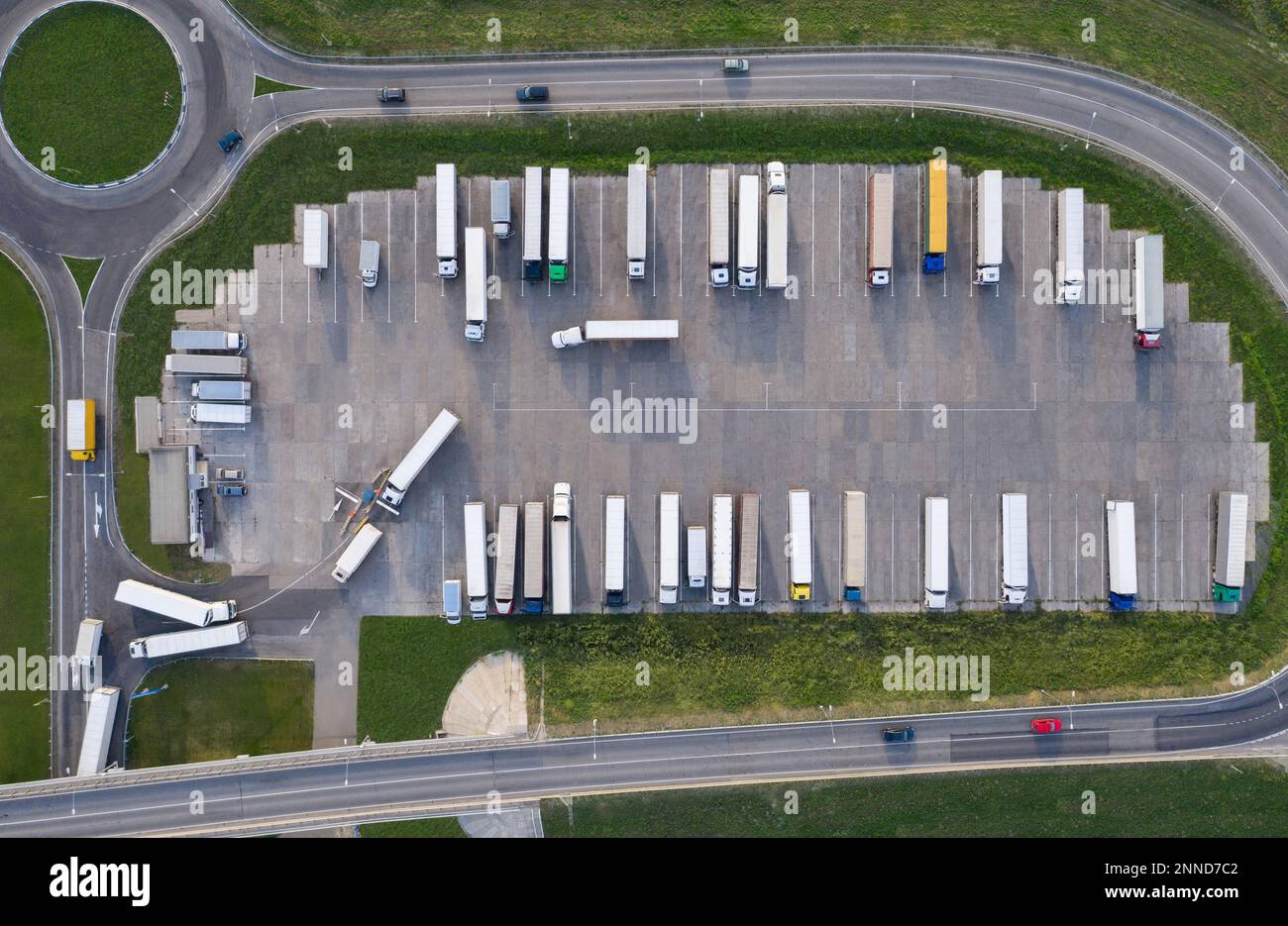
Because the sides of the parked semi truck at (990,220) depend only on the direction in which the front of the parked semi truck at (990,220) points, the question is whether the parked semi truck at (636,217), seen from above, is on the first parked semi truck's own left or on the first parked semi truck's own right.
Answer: on the first parked semi truck's own right

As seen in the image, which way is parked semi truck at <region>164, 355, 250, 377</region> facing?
to the viewer's right

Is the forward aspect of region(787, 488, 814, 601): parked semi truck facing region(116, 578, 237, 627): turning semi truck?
no

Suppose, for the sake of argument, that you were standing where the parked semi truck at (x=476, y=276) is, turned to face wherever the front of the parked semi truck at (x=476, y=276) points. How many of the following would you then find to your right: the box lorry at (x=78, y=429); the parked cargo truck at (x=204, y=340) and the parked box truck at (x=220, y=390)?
3

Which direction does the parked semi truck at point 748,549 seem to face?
toward the camera

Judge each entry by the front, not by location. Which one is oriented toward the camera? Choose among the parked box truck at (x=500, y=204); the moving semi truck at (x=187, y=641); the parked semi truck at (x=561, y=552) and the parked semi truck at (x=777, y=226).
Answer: the parked box truck at (x=500, y=204)

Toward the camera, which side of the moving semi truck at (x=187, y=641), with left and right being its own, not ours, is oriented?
left

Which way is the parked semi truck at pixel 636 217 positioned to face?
toward the camera

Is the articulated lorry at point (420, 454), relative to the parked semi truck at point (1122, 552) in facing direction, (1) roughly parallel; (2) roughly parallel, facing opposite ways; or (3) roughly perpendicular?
roughly parallel

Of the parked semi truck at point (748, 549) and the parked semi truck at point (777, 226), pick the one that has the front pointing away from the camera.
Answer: the parked semi truck at point (777, 226)

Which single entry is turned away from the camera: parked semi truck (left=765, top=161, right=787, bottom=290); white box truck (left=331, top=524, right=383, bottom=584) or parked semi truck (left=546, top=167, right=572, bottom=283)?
parked semi truck (left=765, top=161, right=787, bottom=290)

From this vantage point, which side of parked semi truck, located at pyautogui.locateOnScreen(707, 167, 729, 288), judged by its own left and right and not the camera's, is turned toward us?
front

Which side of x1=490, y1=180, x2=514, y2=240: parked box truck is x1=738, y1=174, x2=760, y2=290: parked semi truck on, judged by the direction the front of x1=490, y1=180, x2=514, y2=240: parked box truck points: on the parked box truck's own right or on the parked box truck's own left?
on the parked box truck's own left

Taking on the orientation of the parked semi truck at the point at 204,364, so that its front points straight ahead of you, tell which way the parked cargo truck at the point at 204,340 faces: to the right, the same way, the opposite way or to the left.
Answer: the same way

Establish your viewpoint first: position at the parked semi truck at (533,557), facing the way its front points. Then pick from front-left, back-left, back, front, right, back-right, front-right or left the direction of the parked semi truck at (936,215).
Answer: left
